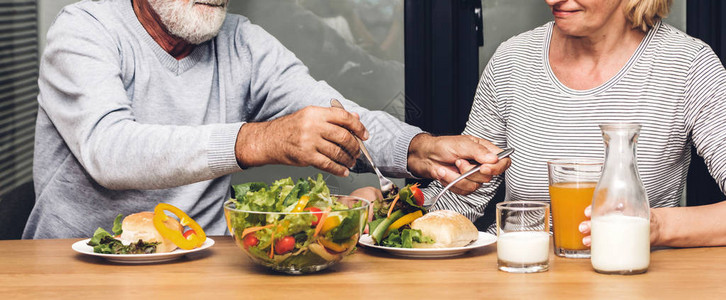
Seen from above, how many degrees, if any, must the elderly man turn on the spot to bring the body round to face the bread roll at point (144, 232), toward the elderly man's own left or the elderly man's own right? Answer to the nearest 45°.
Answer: approximately 45° to the elderly man's own right

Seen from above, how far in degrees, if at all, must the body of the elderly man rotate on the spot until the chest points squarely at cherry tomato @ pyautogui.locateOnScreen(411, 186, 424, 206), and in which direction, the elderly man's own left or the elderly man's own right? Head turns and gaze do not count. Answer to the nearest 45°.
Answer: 0° — they already face it

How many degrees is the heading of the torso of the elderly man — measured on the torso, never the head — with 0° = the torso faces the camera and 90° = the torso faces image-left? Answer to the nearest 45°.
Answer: approximately 315°

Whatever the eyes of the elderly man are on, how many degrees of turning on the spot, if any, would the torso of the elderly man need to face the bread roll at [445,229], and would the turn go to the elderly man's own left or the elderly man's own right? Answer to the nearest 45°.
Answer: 0° — they already face it
